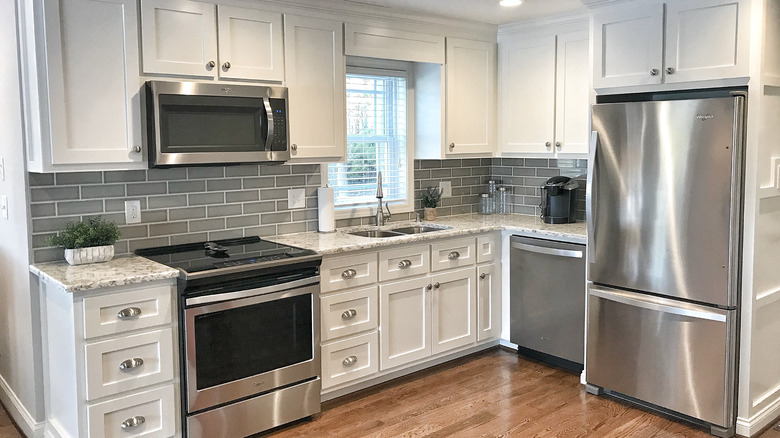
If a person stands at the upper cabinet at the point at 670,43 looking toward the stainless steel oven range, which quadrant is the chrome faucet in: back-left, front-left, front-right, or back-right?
front-right

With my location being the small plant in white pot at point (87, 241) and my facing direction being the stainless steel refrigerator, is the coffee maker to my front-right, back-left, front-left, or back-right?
front-left

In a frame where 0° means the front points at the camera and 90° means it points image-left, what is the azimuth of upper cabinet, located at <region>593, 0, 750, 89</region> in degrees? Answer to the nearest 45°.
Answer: approximately 45°

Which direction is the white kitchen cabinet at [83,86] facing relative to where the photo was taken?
toward the camera

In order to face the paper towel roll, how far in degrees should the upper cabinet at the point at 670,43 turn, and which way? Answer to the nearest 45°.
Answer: approximately 45° to its right

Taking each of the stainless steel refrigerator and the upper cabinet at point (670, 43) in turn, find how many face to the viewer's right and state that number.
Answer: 0

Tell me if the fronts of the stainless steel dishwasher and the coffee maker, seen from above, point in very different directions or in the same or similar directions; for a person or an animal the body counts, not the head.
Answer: same or similar directions

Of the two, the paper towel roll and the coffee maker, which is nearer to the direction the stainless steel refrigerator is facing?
the paper towel roll

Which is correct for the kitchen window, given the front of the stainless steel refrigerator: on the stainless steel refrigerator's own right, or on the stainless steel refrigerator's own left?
on the stainless steel refrigerator's own right

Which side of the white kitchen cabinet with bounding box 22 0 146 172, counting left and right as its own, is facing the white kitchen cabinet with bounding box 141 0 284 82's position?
left

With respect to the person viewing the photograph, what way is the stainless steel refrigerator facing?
facing the viewer and to the left of the viewer

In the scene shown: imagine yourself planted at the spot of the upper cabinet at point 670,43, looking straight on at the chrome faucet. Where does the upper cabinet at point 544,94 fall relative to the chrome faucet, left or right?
right
